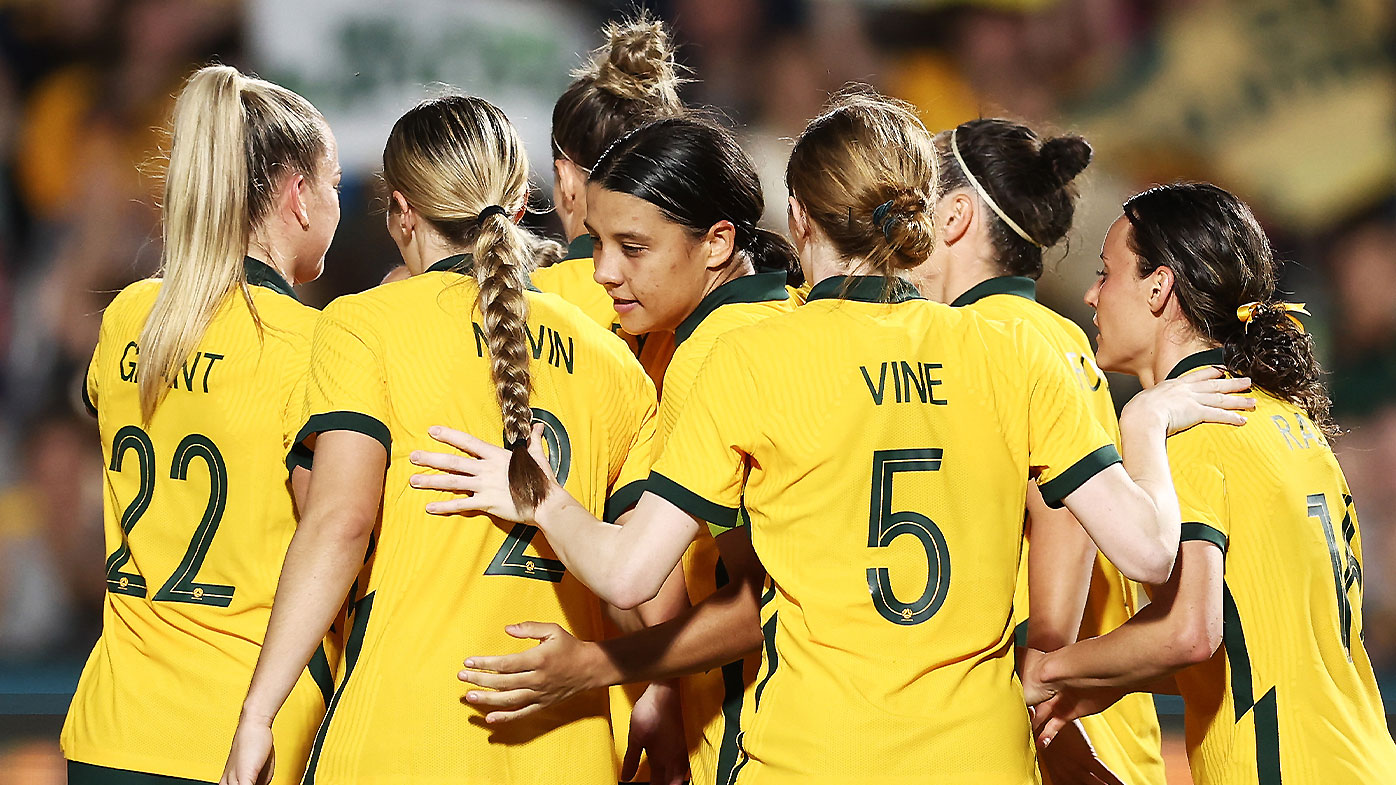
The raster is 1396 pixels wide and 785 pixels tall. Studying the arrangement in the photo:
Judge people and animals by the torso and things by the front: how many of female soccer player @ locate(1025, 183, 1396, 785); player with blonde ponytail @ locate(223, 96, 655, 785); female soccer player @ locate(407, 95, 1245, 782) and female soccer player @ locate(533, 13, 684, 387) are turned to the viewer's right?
0

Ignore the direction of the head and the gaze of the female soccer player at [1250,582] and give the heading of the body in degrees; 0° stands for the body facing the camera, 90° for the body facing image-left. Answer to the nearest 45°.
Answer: approximately 135°

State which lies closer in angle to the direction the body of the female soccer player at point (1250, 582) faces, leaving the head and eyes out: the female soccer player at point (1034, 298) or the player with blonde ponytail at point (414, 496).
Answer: the female soccer player

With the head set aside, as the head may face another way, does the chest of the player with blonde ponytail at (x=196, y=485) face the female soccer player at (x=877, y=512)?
no

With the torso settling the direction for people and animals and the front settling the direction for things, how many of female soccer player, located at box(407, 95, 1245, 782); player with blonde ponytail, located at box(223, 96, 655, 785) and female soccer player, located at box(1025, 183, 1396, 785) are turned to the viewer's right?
0

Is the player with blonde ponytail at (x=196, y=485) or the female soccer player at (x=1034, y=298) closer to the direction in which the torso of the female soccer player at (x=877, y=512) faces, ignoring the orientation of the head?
the female soccer player

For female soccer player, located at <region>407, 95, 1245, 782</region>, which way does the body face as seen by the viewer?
away from the camera

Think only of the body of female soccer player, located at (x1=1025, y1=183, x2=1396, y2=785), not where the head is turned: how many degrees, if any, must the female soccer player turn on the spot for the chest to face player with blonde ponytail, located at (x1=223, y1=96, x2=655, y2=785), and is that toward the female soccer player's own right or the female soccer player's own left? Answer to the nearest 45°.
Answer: approximately 90° to the female soccer player's own left

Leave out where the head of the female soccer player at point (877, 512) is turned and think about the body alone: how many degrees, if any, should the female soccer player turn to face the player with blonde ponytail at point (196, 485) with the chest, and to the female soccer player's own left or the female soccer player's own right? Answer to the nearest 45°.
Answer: approximately 90° to the female soccer player's own left

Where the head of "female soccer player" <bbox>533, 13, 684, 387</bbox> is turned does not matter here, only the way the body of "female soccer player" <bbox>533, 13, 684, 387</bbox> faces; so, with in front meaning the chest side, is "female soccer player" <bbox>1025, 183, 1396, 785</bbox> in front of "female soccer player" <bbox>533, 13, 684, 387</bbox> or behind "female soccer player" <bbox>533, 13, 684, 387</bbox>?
behind

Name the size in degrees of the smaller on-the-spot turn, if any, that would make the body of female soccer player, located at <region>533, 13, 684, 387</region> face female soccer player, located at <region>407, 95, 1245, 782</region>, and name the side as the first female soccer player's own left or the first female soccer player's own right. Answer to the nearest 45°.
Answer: approximately 180°

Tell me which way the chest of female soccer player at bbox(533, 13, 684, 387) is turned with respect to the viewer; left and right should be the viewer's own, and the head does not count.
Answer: facing away from the viewer and to the left of the viewer

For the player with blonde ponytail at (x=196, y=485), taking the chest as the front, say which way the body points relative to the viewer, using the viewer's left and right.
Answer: facing away from the viewer and to the right of the viewer

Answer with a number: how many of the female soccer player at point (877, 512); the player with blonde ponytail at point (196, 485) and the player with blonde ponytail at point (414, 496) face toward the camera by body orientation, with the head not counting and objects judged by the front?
0

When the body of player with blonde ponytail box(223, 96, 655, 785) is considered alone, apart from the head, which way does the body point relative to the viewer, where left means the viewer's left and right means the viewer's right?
facing away from the viewer and to the left of the viewer
